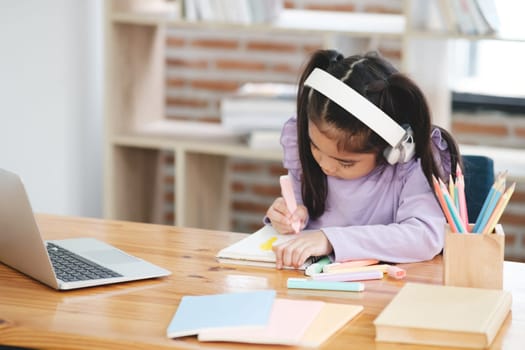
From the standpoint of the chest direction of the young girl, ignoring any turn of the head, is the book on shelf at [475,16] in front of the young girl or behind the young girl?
behind

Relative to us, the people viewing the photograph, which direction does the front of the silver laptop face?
facing away from the viewer and to the right of the viewer

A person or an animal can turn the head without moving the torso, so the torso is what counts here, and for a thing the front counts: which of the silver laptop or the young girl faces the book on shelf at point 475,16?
the silver laptop

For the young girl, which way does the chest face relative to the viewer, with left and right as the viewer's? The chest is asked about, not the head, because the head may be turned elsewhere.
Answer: facing the viewer and to the left of the viewer

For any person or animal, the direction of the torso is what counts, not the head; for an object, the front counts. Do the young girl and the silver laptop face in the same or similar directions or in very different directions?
very different directions

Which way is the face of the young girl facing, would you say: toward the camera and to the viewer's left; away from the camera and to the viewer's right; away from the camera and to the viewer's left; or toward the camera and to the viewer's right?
toward the camera and to the viewer's left

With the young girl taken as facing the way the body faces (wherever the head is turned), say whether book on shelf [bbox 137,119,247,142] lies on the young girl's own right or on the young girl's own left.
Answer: on the young girl's own right

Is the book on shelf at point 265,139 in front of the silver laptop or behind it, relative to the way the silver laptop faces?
in front

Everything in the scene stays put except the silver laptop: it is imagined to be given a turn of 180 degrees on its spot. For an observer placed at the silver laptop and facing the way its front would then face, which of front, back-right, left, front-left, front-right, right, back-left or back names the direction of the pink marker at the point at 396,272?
back-left
